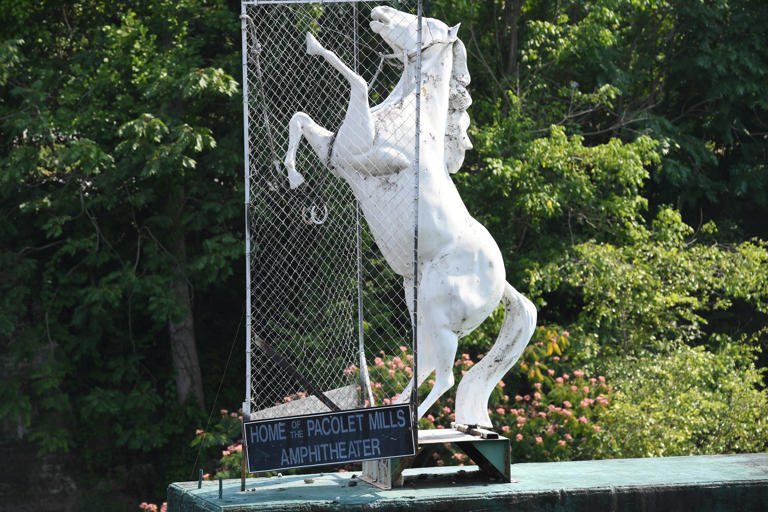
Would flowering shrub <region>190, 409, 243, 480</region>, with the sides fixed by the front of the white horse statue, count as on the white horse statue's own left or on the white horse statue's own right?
on the white horse statue's own right

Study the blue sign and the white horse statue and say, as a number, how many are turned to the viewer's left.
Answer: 1

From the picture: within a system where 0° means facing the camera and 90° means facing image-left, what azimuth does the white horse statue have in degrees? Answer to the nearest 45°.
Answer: approximately 90°

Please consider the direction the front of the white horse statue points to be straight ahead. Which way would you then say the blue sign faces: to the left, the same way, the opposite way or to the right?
to the left

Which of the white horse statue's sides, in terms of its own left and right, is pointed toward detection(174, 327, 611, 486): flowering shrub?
right

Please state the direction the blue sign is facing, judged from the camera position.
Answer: facing the viewer

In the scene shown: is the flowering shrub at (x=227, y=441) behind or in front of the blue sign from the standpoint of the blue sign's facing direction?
behind

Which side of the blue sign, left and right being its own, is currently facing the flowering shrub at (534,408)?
back
